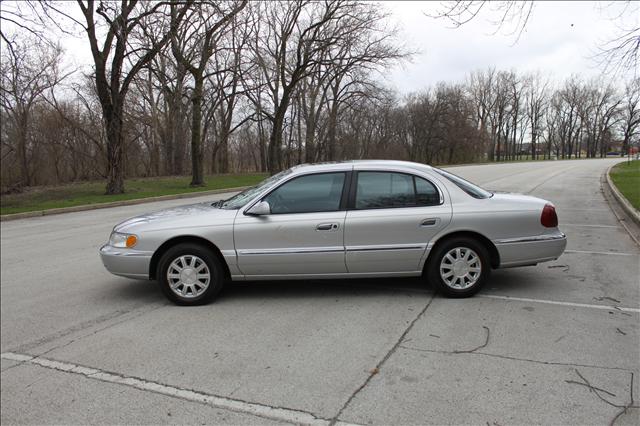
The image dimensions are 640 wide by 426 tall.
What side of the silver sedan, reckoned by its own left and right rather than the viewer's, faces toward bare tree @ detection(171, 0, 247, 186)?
right

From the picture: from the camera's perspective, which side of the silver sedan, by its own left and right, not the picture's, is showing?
left
